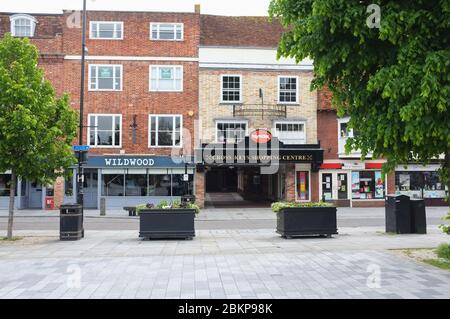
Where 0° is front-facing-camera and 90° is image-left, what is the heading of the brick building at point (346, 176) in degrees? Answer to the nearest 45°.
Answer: approximately 0°

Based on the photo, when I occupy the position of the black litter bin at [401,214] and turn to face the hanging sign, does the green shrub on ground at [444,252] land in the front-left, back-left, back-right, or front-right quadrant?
back-left

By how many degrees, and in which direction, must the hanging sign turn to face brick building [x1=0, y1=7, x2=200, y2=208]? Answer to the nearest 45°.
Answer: approximately 90° to its right

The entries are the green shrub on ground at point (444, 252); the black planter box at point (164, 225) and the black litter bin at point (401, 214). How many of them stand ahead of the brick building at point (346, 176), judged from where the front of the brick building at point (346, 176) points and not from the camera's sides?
3

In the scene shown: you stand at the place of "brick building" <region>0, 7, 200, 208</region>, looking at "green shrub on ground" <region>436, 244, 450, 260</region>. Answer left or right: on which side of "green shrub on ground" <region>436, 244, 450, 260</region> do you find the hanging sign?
left

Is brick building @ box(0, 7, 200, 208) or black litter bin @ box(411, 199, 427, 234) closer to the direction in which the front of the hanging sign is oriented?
the black litter bin

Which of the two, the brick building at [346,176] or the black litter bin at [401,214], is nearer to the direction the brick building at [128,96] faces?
the black litter bin

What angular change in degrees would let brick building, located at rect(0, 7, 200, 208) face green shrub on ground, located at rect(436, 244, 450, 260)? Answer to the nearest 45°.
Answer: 0° — it already faces it
